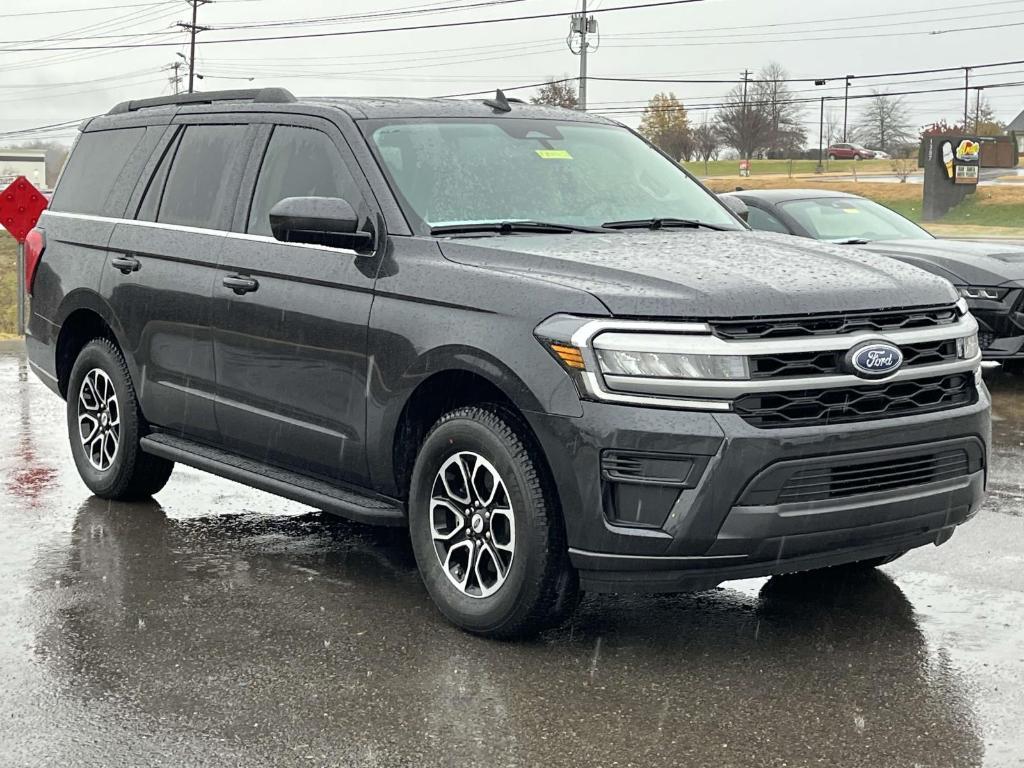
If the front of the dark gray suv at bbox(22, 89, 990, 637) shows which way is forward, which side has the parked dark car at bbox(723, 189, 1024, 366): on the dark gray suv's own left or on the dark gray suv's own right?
on the dark gray suv's own left

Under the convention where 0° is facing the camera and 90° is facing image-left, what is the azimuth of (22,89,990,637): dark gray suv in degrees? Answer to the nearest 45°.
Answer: approximately 315°

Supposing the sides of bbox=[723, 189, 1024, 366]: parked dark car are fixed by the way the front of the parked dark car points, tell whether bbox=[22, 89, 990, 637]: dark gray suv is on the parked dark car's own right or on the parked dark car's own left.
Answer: on the parked dark car's own right
